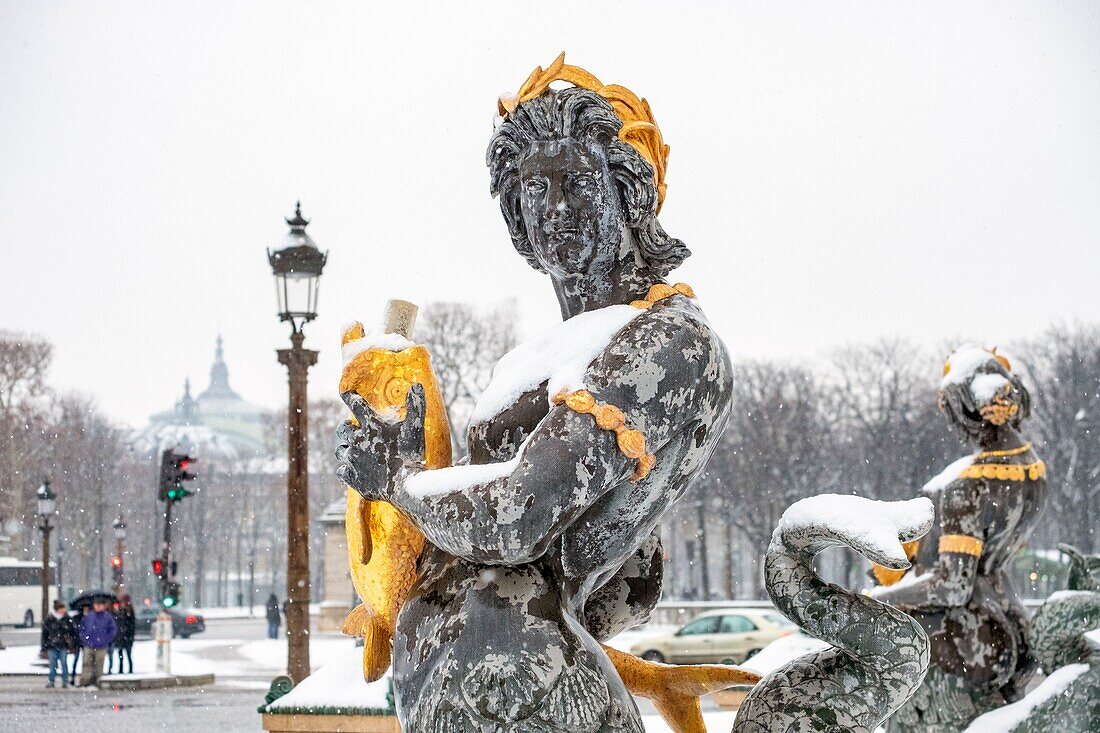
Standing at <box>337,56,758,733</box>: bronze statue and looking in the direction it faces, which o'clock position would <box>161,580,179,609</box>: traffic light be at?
The traffic light is roughly at 4 o'clock from the bronze statue.

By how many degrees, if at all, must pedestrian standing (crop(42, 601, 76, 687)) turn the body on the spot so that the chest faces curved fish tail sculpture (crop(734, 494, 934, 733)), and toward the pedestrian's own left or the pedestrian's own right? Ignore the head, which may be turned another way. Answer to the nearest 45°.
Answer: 0° — they already face it

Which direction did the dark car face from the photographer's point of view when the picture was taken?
facing away from the viewer and to the left of the viewer

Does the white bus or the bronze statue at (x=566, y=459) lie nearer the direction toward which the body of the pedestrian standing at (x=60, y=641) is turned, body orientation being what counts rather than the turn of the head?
the bronze statue

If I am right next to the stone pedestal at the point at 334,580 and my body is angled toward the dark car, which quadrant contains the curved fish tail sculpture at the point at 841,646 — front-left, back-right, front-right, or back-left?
back-left

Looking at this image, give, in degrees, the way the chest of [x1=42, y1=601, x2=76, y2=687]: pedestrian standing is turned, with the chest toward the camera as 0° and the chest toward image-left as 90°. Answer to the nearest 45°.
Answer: approximately 0°

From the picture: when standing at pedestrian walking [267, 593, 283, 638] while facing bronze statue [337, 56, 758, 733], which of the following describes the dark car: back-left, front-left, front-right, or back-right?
back-right
